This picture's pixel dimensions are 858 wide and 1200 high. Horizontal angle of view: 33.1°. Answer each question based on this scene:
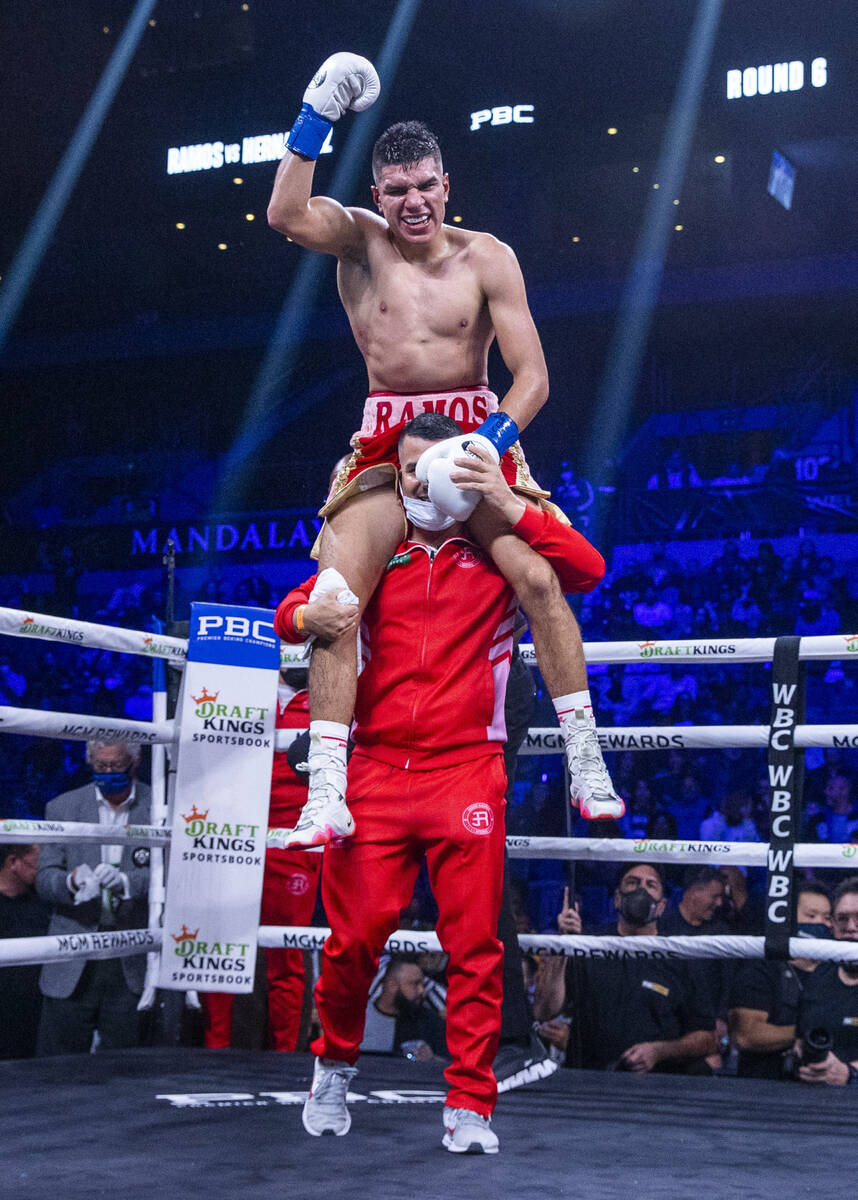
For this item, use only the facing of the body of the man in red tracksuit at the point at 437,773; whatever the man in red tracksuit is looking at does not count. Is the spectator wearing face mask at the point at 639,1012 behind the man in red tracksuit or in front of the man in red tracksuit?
behind

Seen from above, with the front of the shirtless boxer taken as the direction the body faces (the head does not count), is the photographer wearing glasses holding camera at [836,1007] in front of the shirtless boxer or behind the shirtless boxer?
behind

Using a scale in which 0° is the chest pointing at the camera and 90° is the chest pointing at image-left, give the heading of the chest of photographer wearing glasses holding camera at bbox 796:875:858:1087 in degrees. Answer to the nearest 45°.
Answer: approximately 0°

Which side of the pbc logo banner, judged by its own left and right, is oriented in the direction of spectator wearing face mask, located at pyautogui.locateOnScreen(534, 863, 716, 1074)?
left

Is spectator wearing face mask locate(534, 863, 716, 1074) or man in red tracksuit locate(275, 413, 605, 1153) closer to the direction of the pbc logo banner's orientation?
the man in red tracksuit

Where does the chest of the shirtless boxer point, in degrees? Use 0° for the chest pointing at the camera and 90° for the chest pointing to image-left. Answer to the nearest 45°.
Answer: approximately 0°
